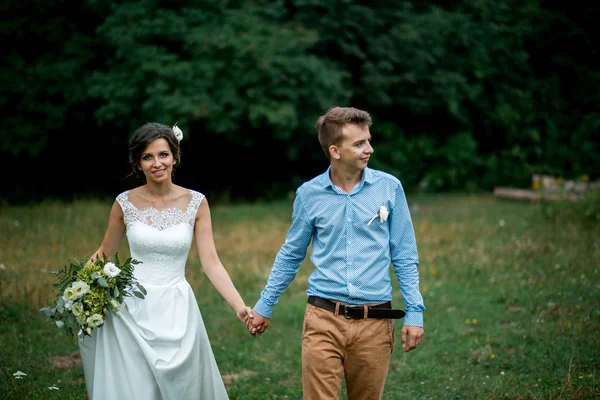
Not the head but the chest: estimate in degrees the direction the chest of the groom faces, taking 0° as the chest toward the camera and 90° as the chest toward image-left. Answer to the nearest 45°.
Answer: approximately 0°

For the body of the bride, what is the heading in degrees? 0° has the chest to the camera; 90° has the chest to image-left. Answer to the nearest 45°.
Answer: approximately 0°

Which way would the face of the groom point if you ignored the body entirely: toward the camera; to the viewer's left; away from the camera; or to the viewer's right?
to the viewer's right

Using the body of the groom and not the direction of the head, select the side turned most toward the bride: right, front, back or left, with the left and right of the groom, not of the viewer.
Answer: right

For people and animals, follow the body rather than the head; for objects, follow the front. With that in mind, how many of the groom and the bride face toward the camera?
2

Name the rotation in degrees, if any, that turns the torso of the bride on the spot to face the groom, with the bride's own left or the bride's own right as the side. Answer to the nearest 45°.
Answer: approximately 45° to the bride's own left
